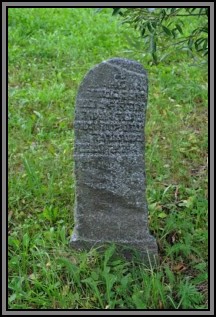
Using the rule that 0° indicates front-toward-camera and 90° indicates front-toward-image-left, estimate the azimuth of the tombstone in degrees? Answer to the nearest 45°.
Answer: approximately 0°
